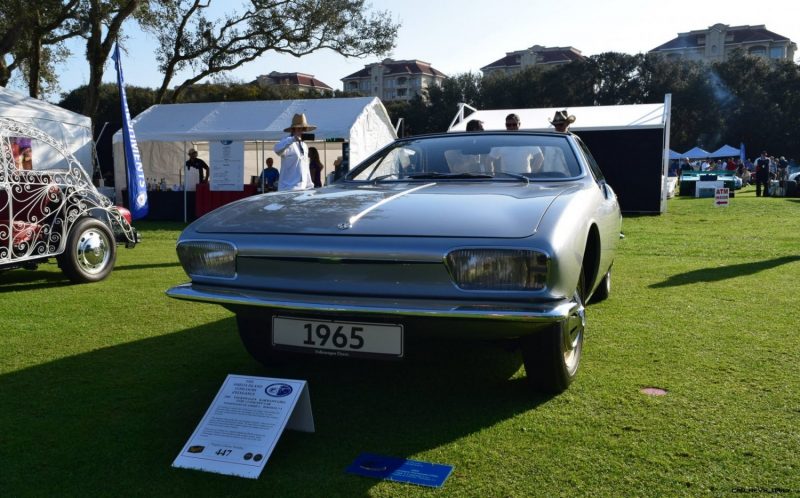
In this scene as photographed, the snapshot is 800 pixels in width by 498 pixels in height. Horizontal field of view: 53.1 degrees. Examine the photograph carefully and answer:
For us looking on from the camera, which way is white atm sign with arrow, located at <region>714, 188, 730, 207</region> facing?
facing the viewer

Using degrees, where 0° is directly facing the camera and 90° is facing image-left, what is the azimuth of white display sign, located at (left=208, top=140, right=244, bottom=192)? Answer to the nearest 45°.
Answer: approximately 0°

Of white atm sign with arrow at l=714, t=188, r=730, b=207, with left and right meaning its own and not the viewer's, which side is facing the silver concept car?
front

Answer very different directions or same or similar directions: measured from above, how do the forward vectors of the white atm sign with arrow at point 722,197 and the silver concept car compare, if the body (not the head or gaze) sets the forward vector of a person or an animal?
same or similar directions

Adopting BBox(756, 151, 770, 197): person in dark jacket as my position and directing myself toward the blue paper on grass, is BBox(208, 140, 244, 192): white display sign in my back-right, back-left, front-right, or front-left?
front-right

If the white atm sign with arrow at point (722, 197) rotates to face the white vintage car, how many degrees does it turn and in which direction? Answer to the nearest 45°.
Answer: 0° — it already faces it

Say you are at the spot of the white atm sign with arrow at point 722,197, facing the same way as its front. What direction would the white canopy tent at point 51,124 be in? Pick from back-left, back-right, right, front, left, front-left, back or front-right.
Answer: front-right

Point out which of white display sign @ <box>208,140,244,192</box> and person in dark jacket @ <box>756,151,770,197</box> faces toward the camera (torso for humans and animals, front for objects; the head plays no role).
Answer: the white display sign
